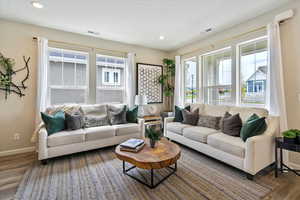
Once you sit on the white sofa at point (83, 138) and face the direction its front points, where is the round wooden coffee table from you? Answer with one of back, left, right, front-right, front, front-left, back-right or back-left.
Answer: front

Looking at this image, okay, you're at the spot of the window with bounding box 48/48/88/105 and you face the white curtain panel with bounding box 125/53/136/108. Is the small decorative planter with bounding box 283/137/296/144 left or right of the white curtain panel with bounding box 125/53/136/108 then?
right

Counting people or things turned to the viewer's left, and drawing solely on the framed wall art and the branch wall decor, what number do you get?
0

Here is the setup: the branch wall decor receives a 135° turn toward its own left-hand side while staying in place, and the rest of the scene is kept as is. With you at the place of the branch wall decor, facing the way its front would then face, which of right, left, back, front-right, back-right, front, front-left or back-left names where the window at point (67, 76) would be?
front-right

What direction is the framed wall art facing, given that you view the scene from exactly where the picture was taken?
facing the viewer and to the right of the viewer

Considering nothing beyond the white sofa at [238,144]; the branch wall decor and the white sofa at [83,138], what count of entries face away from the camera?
0

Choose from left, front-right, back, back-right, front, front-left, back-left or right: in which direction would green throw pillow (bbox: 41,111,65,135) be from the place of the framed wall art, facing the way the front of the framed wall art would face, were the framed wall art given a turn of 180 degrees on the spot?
left

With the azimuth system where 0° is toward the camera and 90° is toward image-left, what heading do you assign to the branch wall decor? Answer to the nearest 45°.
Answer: approximately 0°

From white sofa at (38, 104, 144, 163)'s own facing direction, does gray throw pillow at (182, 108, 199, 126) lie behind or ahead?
ahead

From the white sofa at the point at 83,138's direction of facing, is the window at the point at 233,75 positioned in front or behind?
in front

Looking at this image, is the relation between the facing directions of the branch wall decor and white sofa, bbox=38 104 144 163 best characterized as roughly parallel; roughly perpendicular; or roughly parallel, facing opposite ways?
roughly parallel
